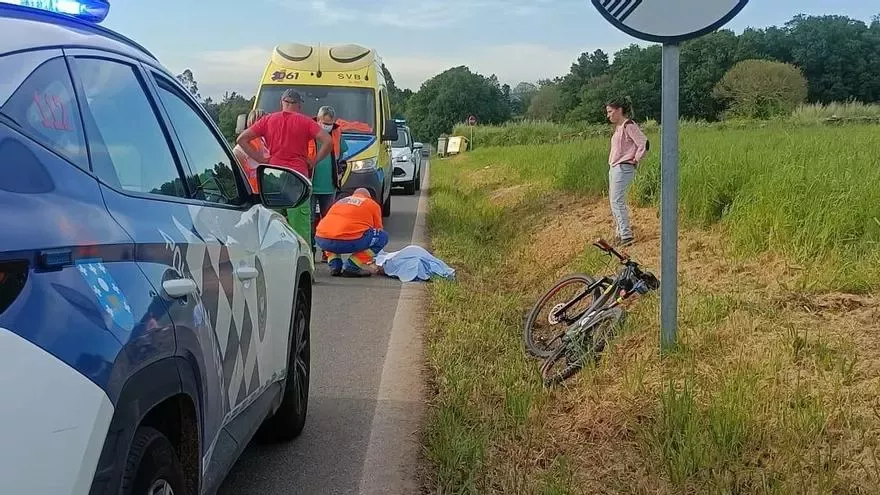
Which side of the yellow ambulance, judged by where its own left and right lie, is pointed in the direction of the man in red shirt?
front

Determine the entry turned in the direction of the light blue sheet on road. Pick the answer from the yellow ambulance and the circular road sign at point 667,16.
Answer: the yellow ambulance

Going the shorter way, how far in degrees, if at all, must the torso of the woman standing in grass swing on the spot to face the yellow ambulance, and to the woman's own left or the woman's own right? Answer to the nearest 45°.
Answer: approximately 45° to the woman's own right

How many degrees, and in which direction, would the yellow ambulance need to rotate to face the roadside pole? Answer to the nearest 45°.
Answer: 0° — it already faces it

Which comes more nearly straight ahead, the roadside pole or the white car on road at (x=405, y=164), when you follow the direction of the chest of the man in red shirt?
the white car on road

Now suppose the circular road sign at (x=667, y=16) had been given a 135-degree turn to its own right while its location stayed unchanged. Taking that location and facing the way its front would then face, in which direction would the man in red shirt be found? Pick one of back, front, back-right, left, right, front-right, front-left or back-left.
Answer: front

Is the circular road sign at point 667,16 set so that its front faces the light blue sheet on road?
no

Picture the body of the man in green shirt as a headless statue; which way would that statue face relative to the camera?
toward the camera

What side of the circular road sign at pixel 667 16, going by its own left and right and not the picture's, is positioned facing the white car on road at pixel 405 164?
back

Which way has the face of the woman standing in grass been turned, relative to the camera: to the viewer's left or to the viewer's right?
to the viewer's left

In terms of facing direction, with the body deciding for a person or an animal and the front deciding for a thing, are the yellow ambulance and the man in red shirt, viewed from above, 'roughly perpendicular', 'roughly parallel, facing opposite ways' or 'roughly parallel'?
roughly parallel, facing opposite ways

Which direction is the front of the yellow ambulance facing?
toward the camera

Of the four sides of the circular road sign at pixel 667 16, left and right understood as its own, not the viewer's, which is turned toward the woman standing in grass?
back

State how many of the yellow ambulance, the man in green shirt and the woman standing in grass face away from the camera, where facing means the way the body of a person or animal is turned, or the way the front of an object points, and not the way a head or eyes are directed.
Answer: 0

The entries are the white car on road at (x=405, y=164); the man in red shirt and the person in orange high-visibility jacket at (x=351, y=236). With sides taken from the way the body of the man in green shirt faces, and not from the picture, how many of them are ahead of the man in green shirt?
2
